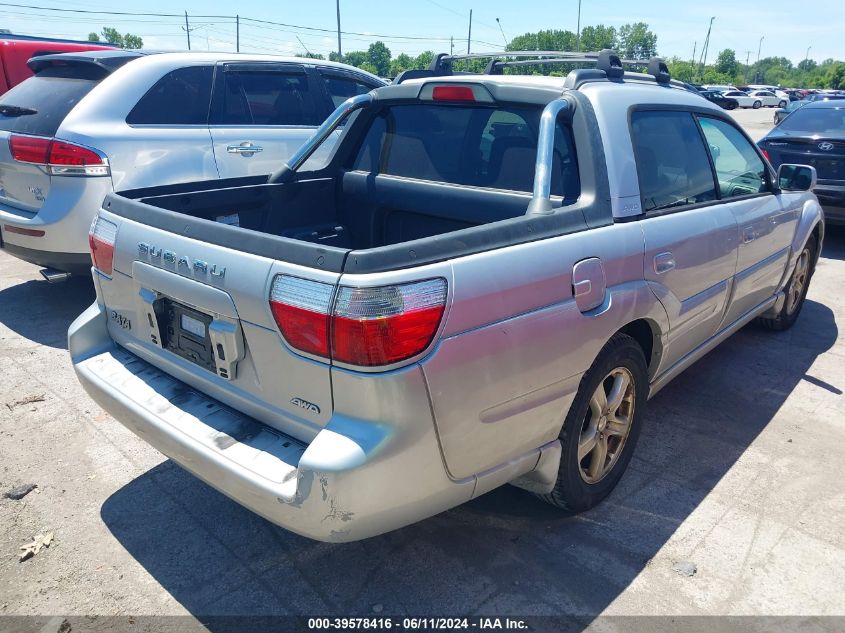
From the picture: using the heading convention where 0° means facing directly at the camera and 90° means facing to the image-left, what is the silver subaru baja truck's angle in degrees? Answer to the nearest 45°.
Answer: approximately 225°

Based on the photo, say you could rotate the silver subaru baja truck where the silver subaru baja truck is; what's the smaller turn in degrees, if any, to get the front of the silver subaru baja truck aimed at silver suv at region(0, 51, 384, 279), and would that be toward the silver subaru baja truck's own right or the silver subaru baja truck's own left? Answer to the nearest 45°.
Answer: approximately 90° to the silver subaru baja truck's own left

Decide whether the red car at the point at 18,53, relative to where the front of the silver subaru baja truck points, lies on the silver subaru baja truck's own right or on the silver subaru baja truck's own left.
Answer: on the silver subaru baja truck's own left

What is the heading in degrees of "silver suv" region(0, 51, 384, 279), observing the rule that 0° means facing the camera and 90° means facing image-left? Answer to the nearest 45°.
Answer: approximately 225°

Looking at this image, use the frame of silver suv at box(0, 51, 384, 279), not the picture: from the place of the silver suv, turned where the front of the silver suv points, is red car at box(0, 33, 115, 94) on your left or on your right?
on your left
